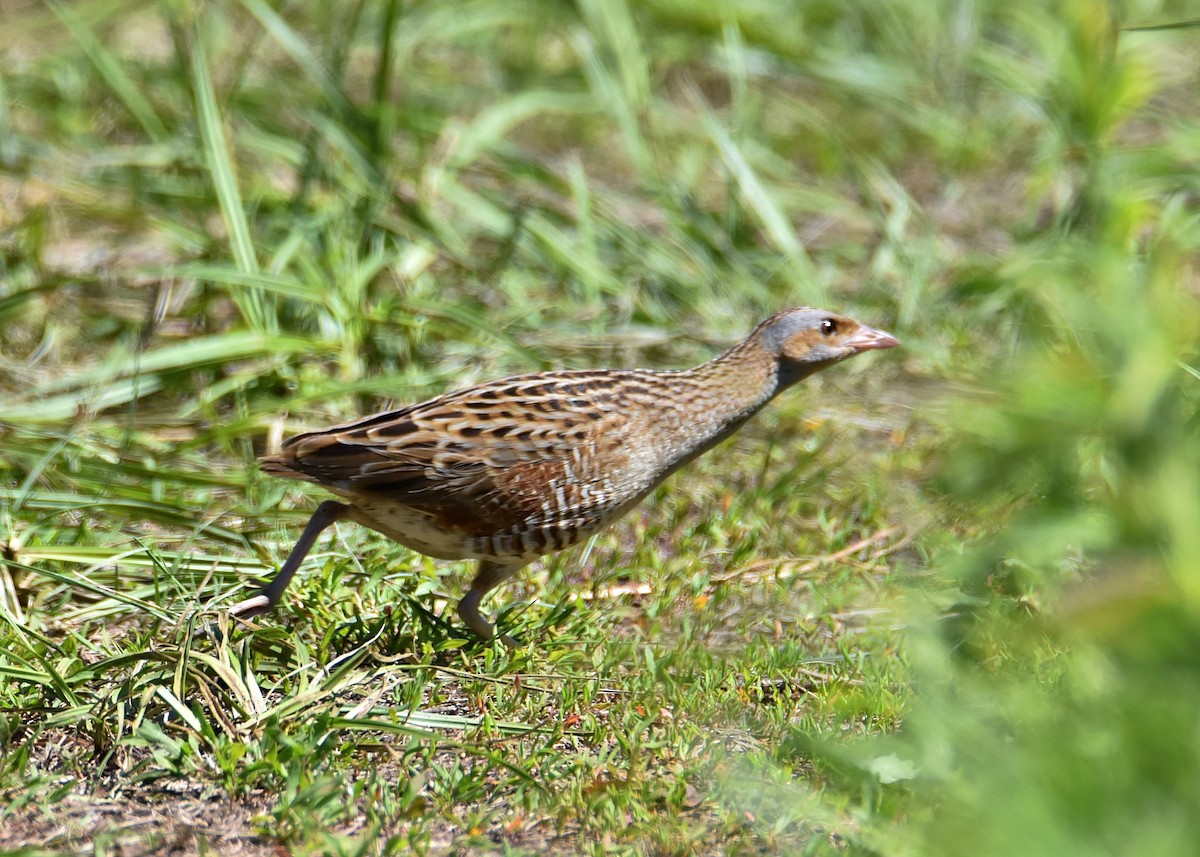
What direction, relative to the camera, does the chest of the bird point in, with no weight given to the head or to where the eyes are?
to the viewer's right
